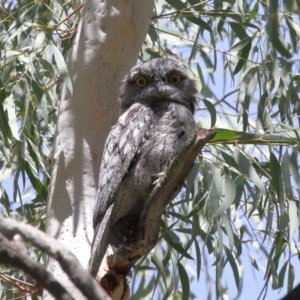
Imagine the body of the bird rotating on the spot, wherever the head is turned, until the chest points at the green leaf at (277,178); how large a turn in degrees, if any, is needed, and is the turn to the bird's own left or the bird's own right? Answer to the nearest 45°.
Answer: approximately 90° to the bird's own left

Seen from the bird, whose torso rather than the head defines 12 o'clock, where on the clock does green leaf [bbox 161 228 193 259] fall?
The green leaf is roughly at 8 o'clock from the bird.

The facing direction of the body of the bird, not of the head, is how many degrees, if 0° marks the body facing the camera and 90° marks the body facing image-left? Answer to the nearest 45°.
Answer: approximately 315°

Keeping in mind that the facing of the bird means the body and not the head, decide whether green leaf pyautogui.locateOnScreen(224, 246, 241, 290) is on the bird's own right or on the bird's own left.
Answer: on the bird's own left

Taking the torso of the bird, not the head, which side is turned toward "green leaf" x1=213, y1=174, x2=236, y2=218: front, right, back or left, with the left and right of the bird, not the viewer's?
left

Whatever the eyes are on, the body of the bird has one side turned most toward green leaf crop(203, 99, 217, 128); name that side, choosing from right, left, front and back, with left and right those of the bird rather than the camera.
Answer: left

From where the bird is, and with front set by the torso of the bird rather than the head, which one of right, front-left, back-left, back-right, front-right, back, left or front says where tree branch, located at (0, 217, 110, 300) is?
front-right
